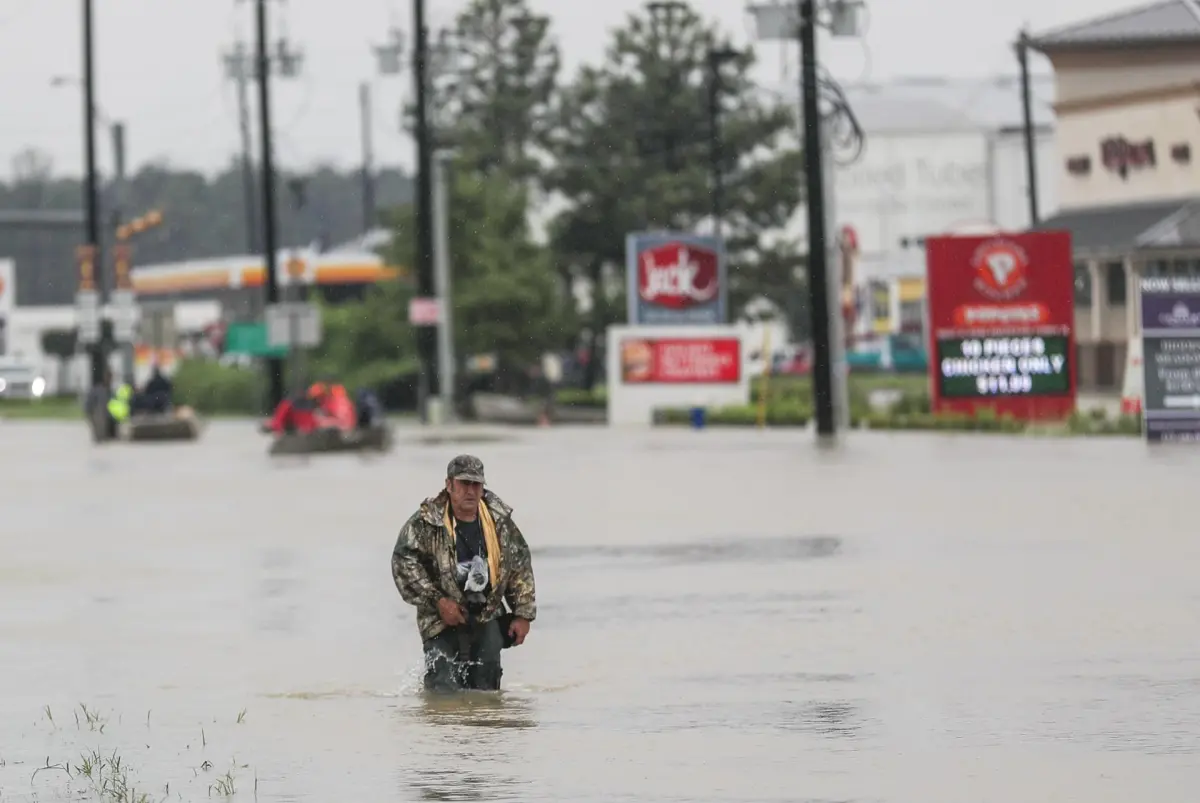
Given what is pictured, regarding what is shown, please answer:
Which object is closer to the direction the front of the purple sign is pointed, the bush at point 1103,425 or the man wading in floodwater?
the man wading in floodwater

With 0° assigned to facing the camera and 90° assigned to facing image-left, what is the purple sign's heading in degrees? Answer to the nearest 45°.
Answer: approximately 0°

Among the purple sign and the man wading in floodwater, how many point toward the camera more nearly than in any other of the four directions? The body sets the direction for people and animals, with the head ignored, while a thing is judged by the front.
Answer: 2

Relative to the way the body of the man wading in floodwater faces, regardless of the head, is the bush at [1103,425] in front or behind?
behind

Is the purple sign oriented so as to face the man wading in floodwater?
yes

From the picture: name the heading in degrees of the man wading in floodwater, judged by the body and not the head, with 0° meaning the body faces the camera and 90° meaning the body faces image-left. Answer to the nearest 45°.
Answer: approximately 0°
